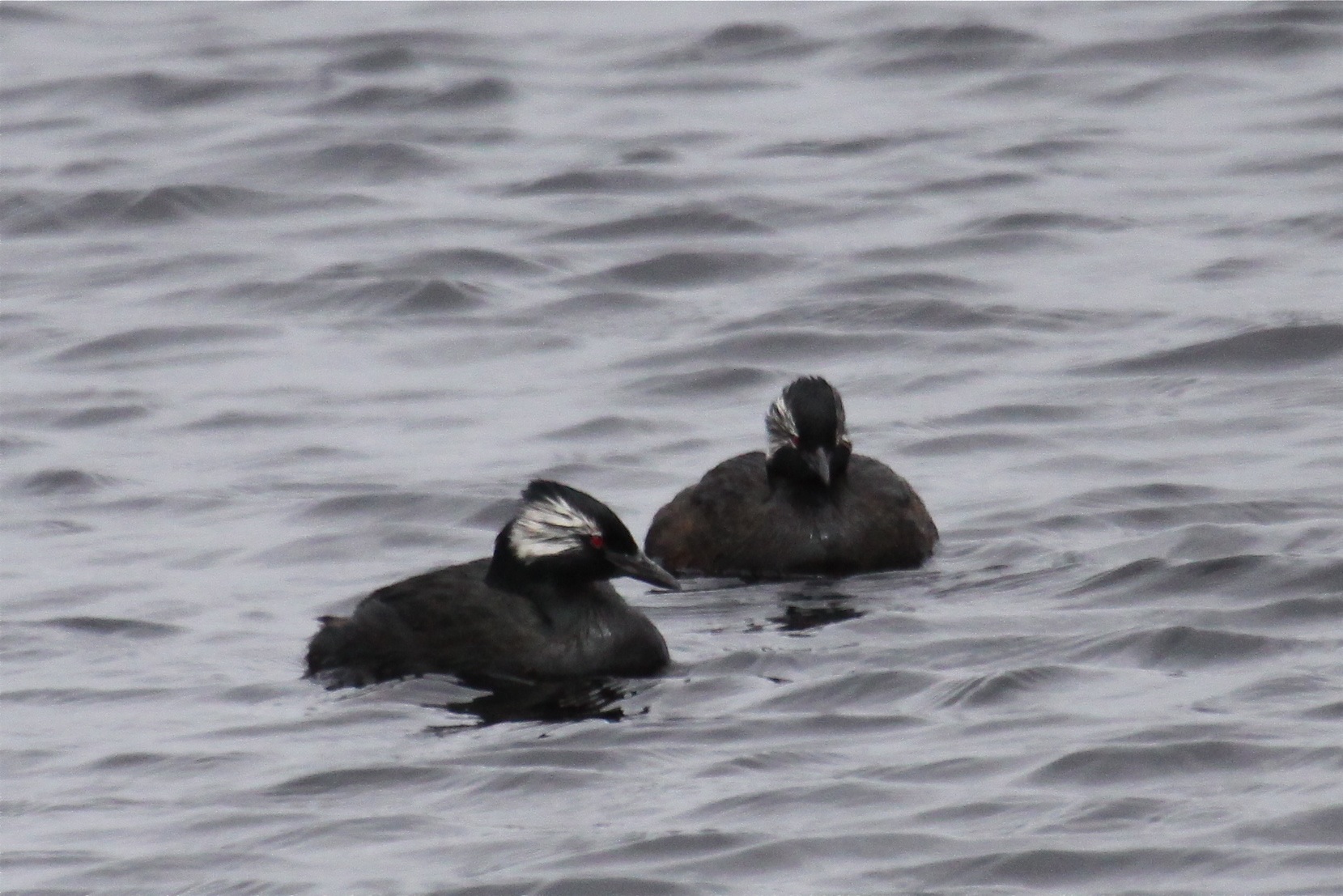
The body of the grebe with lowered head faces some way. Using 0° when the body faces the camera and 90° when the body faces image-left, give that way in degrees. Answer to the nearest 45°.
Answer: approximately 0°

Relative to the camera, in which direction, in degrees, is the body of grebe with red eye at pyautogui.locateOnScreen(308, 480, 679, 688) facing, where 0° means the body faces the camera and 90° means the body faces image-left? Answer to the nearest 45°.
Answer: approximately 270°
